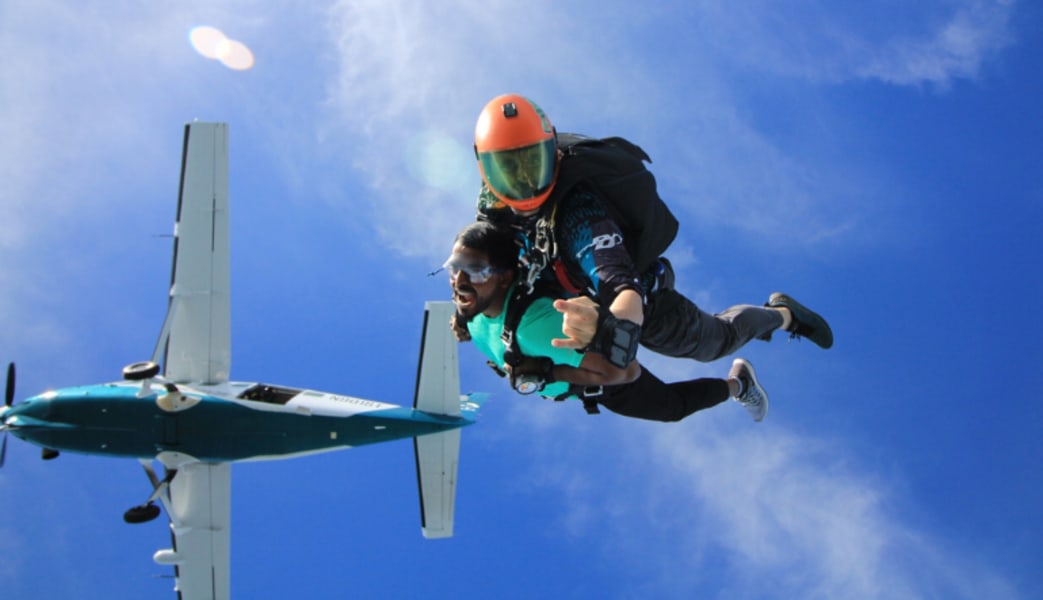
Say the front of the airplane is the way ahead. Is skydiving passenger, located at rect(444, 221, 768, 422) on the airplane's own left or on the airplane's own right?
on the airplane's own left

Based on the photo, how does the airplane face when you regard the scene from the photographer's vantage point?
facing to the left of the viewer

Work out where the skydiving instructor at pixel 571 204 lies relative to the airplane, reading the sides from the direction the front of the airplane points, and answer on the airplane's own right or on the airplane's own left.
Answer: on the airplane's own left
